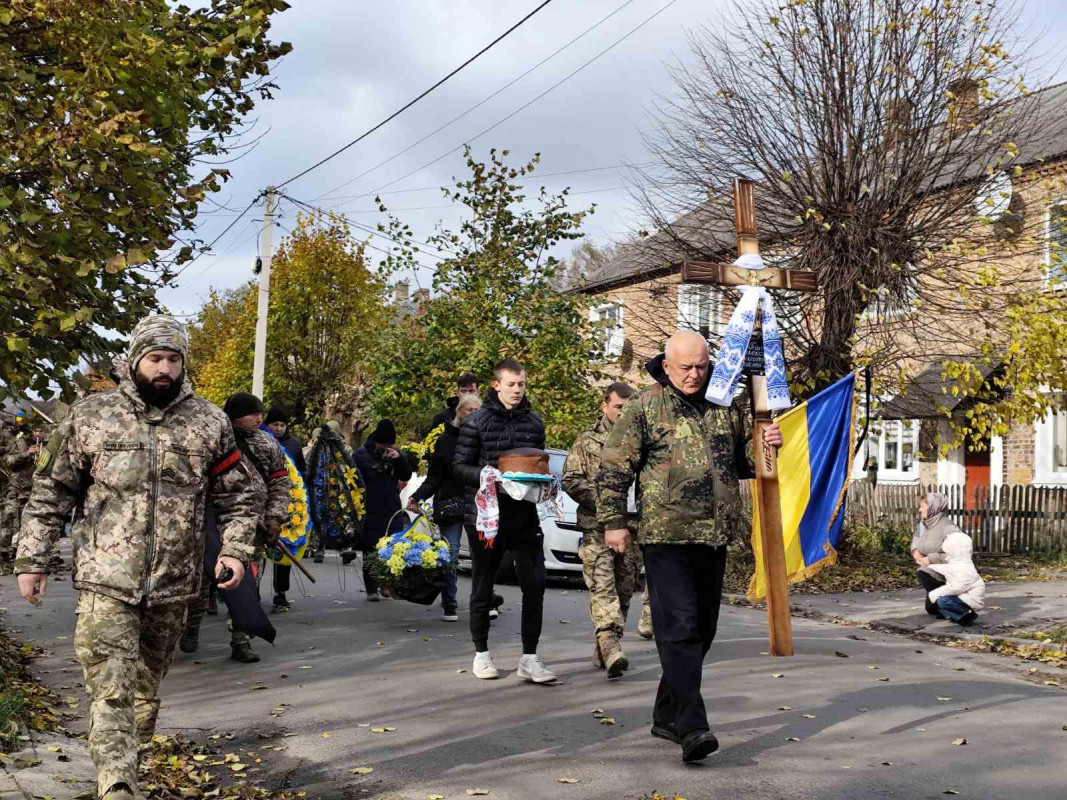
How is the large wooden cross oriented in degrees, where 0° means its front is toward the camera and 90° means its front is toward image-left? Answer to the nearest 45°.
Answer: approximately 0°

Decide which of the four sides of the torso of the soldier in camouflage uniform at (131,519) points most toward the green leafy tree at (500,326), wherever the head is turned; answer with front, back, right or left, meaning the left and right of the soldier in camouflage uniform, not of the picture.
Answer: back

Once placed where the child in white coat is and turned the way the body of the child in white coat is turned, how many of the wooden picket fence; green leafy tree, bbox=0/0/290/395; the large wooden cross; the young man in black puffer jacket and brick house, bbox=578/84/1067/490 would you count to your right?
2

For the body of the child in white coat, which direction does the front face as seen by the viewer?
to the viewer's left

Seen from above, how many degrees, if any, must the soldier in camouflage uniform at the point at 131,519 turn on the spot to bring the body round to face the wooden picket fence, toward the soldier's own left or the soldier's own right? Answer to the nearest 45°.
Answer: approximately 135° to the soldier's own left

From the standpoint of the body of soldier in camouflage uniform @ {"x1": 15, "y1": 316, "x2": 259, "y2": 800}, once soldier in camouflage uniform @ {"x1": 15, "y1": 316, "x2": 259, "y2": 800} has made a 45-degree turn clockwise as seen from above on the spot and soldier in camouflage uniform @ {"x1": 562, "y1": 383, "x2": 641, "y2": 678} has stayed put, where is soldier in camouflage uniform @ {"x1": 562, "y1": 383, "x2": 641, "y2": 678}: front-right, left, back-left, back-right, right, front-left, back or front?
back

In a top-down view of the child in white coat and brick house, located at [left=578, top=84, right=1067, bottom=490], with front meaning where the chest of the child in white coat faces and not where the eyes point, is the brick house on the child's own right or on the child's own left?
on the child's own right

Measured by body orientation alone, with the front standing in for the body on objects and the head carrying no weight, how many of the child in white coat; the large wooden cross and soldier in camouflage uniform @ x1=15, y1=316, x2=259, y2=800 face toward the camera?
2

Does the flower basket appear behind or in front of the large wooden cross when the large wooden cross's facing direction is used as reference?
behind
